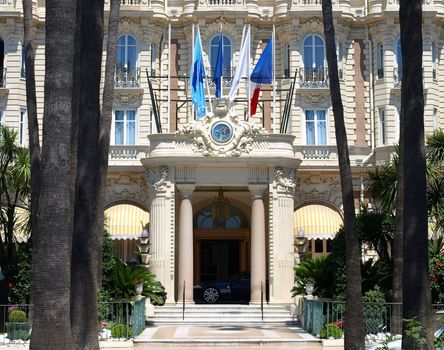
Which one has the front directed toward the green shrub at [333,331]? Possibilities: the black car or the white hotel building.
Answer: the white hotel building

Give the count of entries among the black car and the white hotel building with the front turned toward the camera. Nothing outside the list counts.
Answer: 1

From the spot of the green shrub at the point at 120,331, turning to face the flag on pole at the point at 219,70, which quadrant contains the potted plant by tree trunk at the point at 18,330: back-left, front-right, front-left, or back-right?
back-left

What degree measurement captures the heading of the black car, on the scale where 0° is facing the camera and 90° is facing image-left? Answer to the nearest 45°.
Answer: approximately 90°

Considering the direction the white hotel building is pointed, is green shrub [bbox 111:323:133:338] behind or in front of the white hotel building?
in front

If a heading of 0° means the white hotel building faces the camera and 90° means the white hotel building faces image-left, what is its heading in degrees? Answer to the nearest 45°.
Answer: approximately 0°

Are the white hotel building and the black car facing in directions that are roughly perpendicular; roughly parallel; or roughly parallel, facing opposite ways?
roughly perpendicular

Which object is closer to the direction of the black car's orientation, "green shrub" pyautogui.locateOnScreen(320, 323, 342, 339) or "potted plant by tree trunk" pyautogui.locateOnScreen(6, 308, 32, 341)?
the potted plant by tree trunk
